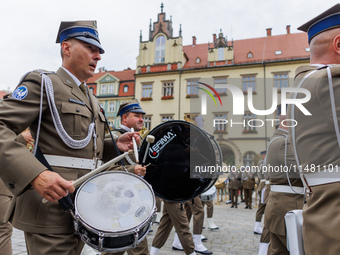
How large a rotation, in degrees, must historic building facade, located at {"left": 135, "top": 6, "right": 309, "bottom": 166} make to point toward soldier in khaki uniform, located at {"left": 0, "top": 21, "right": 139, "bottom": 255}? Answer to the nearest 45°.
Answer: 0° — it already faces them

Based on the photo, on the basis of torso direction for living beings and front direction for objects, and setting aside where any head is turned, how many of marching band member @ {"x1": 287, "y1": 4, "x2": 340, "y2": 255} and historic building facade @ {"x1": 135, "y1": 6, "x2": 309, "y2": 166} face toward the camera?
1

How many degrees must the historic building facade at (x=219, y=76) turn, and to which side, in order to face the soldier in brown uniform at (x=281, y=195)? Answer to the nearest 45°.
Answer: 0° — it already faces them

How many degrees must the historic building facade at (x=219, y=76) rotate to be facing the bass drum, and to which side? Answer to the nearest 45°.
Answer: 0° — it already faces it

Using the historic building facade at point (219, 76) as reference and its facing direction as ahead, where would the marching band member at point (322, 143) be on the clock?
The marching band member is roughly at 12 o'clock from the historic building facade.

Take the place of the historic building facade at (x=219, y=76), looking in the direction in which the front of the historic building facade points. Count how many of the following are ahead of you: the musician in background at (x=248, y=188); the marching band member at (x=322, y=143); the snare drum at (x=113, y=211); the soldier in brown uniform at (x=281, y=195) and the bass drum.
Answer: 5

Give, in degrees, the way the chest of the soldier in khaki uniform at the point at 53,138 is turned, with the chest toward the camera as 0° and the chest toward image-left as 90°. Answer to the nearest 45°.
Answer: approximately 315°

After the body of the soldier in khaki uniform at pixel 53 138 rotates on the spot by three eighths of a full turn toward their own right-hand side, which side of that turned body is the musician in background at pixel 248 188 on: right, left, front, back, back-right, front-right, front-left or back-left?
back-right
